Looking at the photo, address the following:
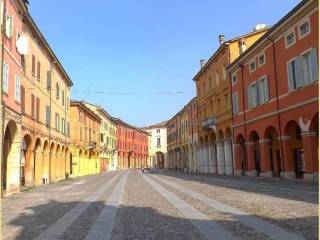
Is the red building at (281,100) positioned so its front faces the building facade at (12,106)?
yes

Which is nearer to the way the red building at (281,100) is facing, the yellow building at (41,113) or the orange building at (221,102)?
the yellow building

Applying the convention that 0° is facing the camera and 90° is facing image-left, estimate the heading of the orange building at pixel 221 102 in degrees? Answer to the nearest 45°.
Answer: approximately 45°

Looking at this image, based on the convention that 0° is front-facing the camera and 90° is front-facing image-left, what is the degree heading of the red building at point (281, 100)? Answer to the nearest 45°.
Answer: approximately 45°

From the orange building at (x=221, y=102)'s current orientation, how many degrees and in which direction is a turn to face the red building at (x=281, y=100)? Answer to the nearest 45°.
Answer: approximately 45° to its left

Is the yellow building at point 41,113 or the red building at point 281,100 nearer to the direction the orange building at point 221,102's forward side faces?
the yellow building
